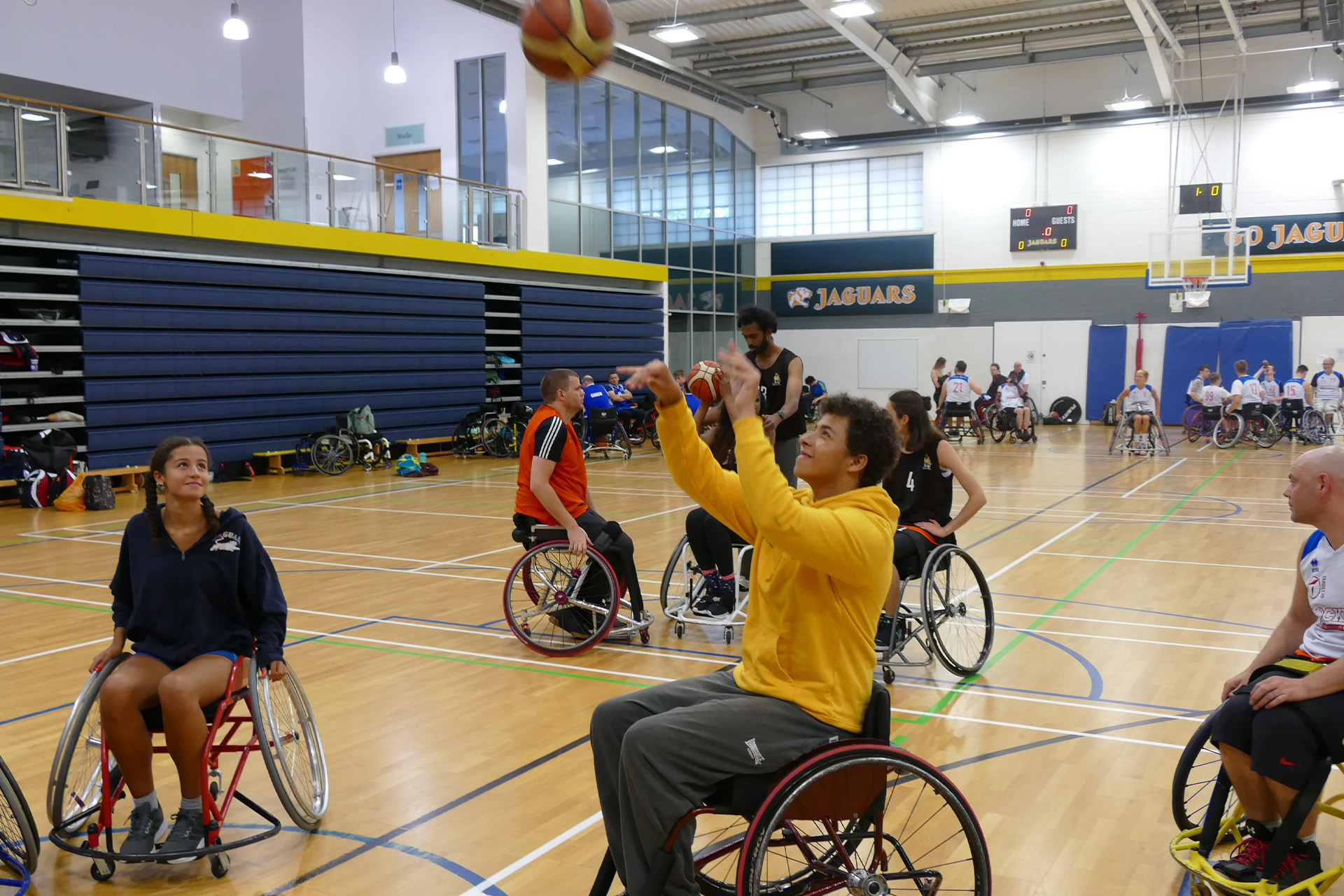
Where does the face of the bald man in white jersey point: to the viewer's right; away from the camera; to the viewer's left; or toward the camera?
to the viewer's left

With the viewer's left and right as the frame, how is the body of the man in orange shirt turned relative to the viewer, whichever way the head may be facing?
facing to the right of the viewer

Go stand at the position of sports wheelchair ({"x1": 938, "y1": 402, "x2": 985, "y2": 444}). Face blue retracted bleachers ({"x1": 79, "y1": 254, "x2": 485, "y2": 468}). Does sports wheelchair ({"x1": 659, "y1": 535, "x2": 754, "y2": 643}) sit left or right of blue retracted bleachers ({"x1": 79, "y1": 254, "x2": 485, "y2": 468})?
left

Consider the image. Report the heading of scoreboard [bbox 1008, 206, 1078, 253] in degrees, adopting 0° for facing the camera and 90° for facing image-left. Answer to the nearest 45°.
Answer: approximately 0°

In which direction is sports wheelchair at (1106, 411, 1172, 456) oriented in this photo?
toward the camera

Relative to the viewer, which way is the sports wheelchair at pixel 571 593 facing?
to the viewer's right

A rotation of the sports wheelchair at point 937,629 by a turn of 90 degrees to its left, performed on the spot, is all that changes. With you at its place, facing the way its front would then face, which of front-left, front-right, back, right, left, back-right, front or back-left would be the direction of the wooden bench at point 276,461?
back

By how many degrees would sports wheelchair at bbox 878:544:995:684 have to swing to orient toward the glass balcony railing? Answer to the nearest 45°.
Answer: approximately 90° to its right

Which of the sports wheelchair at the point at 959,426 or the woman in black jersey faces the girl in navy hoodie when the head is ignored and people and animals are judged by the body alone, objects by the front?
the woman in black jersey

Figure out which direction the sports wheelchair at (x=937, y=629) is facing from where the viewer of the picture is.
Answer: facing the viewer and to the left of the viewer

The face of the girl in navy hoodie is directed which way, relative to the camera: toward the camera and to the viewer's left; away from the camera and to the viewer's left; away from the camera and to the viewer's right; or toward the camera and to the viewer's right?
toward the camera and to the viewer's right

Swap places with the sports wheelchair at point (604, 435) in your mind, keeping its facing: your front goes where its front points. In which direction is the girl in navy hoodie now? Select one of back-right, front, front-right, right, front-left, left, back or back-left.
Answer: back

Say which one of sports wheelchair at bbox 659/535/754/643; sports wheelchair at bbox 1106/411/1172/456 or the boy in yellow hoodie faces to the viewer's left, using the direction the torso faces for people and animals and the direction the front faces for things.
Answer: the boy in yellow hoodie

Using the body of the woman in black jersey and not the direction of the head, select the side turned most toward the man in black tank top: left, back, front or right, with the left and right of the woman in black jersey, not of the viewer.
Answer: right

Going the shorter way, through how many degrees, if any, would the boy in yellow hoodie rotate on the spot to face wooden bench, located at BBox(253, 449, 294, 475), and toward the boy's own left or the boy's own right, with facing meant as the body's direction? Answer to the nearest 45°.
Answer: approximately 45° to the boy's own right

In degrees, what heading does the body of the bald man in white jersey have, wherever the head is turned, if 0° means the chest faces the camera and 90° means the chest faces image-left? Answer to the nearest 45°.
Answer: approximately 45°
